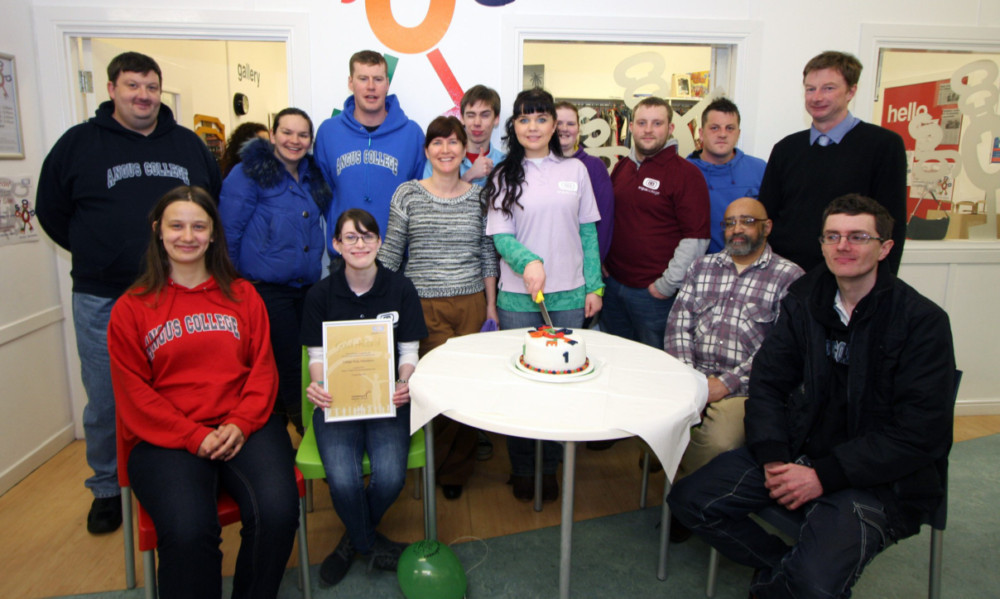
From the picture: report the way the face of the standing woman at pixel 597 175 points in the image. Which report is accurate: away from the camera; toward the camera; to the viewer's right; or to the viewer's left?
toward the camera

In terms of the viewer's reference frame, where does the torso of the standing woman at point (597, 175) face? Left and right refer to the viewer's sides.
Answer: facing the viewer

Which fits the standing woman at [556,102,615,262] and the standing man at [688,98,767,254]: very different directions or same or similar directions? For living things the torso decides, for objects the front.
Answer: same or similar directions

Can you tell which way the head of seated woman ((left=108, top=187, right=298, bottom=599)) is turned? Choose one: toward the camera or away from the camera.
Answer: toward the camera

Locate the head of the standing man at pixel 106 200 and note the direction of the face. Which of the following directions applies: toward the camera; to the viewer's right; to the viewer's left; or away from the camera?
toward the camera

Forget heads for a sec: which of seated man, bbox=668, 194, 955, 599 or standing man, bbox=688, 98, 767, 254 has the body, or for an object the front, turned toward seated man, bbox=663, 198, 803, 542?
the standing man

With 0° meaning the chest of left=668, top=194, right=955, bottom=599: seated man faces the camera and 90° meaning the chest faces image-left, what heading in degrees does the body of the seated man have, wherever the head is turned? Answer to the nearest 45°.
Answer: approximately 45°

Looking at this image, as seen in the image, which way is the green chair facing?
toward the camera

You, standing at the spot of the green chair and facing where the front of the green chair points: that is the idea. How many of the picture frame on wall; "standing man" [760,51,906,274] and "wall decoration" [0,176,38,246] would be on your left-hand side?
1

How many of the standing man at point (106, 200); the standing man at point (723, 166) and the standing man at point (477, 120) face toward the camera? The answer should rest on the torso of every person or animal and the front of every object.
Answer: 3

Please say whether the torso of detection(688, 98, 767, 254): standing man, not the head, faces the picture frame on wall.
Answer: no

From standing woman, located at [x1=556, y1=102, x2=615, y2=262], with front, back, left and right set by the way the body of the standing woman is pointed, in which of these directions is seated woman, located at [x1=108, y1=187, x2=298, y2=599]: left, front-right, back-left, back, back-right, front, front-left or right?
front-right

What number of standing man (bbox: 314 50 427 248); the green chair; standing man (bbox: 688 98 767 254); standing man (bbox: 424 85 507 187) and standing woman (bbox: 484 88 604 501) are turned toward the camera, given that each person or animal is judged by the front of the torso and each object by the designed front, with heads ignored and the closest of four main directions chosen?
5

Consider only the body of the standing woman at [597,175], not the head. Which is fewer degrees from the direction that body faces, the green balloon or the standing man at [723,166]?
the green balloon

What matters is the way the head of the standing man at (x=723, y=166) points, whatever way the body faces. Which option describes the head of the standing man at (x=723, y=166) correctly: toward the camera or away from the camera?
toward the camera
